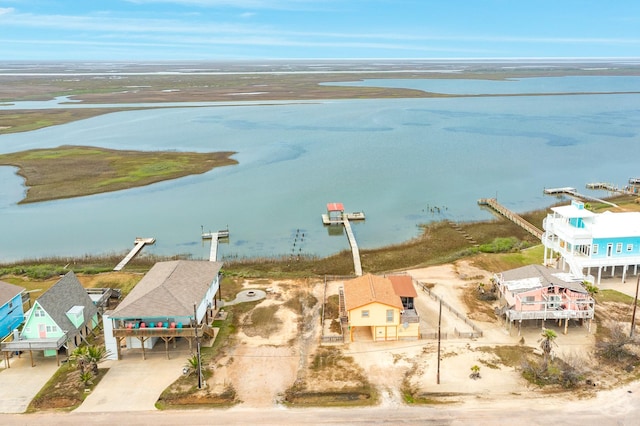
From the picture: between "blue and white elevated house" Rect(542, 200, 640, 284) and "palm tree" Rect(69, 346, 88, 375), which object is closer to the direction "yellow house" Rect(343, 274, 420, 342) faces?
the palm tree

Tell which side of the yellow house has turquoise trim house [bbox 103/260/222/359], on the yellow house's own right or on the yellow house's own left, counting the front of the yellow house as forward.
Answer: on the yellow house's own right

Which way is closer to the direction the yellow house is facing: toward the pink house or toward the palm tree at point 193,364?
the palm tree

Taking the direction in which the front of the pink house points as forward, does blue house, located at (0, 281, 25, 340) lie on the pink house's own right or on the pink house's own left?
on the pink house's own right

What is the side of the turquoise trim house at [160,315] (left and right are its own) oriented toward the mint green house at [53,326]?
right

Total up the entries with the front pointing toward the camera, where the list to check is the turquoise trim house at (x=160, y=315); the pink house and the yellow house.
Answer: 3

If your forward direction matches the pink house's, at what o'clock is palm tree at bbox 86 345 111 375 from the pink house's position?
The palm tree is roughly at 2 o'clock from the pink house.

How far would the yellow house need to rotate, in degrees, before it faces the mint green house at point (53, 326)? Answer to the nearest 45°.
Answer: approximately 90° to its right

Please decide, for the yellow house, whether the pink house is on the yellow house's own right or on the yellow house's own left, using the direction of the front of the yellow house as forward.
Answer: on the yellow house's own left

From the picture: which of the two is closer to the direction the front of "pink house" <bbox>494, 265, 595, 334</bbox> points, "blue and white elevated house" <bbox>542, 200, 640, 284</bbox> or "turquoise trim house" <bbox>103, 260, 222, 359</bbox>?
the turquoise trim house

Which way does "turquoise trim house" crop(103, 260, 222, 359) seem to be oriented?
toward the camera

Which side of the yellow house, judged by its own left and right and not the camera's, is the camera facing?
front

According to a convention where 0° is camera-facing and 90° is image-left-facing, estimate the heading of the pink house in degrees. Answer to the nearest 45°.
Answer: approximately 0°

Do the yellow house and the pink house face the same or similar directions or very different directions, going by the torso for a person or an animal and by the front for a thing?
same or similar directions

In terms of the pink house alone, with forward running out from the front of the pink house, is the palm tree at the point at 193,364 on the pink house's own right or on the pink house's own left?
on the pink house's own right

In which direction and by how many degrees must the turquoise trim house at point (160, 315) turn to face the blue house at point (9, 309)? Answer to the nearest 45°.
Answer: approximately 135° to its right

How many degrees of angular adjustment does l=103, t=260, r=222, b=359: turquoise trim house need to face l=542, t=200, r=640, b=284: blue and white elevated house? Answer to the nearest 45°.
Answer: approximately 90° to its left
